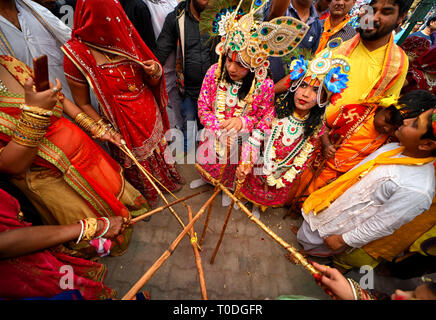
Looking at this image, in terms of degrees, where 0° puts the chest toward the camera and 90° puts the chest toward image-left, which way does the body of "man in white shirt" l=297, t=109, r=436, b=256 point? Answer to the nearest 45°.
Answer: approximately 90°

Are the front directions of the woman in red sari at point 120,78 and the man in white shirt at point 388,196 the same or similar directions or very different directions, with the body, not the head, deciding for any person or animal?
very different directions

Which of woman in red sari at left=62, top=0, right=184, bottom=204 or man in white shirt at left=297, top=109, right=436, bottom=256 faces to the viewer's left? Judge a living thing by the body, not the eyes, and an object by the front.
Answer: the man in white shirt

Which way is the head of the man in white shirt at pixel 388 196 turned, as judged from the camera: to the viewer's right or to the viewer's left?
to the viewer's left

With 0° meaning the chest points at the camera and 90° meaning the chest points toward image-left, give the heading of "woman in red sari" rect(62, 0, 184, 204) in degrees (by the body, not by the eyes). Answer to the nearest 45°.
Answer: approximately 315°

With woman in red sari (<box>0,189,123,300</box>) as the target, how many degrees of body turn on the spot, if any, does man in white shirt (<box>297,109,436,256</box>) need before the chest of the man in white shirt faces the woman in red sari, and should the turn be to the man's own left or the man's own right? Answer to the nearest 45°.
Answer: approximately 45° to the man's own left

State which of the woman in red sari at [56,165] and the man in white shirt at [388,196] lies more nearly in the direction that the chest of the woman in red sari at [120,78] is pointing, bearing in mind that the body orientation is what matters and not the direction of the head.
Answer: the man in white shirt
